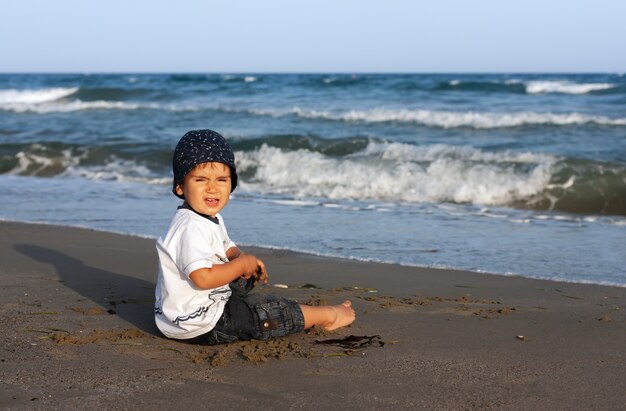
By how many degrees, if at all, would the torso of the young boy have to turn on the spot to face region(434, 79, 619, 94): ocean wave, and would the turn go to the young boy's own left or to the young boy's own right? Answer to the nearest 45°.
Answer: approximately 90° to the young boy's own left

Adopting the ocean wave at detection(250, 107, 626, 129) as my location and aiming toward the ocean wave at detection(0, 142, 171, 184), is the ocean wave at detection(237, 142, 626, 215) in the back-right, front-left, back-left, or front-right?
front-left

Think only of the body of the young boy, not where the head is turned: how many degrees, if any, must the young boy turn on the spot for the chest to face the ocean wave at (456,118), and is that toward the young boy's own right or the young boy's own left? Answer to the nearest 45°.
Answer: approximately 90° to the young boy's own left

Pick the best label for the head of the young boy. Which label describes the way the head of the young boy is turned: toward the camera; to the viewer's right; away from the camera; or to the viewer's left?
toward the camera

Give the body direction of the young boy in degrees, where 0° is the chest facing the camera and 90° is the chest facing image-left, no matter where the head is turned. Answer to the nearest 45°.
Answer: approximately 270°

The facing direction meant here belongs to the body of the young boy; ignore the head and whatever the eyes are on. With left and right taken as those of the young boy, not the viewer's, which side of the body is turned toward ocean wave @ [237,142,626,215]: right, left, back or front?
left

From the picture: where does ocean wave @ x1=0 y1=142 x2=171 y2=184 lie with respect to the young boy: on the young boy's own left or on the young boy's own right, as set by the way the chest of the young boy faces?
on the young boy's own left
